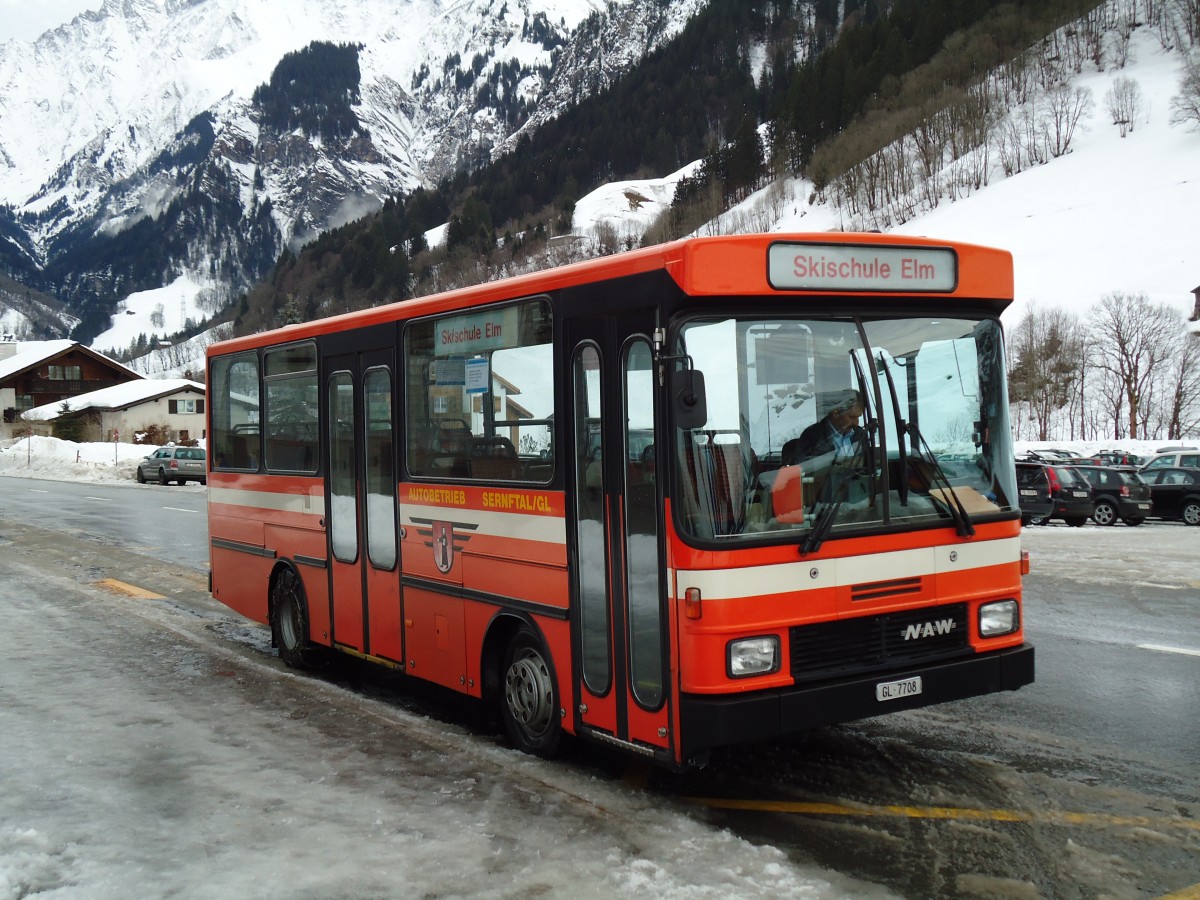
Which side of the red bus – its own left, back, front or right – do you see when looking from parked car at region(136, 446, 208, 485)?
back

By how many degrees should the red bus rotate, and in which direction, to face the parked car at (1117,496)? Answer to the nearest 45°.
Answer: approximately 90° to its left

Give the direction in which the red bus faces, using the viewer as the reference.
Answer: facing the viewer and to the right of the viewer

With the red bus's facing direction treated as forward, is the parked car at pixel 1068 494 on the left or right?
on its left

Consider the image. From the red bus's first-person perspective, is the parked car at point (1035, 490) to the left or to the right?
on its left

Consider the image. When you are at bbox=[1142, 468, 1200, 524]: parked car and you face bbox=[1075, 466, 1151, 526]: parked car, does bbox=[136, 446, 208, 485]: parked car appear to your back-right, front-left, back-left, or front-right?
front-right

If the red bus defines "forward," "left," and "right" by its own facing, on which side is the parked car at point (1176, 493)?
on its left

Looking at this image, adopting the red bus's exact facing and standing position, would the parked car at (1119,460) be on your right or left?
on your left
